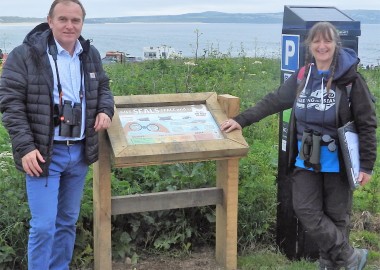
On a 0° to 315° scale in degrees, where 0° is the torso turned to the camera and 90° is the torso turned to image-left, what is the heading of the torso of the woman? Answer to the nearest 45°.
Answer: approximately 0°

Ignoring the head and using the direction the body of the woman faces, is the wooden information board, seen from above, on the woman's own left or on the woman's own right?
on the woman's own right

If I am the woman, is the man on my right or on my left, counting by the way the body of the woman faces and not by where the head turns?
on my right
